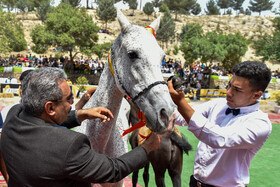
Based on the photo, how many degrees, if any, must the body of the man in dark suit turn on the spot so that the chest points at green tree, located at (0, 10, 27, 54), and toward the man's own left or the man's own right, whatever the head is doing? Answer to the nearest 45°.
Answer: approximately 45° to the man's own left

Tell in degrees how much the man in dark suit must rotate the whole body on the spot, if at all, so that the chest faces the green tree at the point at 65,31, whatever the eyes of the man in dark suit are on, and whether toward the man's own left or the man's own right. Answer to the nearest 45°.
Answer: approximately 45° to the man's own left

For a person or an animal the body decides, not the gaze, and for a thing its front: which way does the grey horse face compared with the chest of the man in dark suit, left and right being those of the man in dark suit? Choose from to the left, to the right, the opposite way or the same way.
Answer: to the right

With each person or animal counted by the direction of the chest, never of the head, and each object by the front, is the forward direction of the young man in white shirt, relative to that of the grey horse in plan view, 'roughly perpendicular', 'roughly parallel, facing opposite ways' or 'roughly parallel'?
roughly perpendicular

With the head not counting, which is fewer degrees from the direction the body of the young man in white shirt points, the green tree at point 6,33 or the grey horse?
the grey horse

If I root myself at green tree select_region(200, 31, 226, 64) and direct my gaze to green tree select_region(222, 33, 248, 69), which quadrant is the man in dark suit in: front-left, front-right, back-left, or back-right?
back-right

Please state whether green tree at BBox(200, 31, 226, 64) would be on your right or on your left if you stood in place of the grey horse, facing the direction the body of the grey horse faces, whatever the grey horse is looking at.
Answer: on your left

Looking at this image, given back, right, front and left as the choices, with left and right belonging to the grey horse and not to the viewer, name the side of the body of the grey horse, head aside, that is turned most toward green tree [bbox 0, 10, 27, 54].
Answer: back

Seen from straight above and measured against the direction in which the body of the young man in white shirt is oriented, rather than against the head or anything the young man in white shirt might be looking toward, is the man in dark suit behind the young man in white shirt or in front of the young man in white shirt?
in front

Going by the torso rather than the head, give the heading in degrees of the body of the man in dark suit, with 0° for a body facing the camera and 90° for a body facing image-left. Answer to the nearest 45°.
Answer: approximately 225°

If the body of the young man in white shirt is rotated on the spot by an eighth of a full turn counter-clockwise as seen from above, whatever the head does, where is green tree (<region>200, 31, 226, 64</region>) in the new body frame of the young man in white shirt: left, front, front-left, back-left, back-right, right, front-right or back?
back

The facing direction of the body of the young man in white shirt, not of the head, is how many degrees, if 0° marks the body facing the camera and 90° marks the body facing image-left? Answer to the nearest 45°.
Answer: approximately 45°

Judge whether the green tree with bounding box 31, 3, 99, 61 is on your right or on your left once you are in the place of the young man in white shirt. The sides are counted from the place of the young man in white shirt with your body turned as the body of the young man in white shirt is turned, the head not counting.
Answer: on your right
